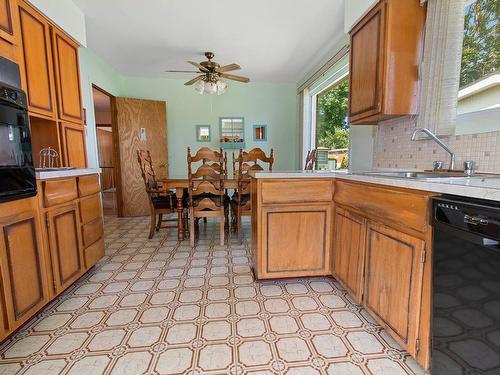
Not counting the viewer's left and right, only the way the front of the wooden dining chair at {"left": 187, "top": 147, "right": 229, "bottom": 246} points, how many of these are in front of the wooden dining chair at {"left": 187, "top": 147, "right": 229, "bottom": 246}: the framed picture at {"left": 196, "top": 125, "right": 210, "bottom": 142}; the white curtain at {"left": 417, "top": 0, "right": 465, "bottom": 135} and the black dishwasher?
1

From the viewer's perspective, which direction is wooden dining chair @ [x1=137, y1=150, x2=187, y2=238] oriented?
to the viewer's right

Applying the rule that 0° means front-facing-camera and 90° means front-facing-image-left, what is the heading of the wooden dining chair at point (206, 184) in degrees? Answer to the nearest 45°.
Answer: approximately 180°

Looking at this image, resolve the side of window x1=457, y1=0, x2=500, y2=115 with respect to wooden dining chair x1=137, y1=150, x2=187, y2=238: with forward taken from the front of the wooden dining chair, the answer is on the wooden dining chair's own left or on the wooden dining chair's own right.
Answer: on the wooden dining chair's own right

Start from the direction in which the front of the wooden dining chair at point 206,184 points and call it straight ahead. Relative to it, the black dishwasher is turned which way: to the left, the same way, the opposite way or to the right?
to the left

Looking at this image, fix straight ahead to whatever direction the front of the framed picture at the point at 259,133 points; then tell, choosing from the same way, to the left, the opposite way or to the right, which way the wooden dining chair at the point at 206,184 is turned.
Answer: the opposite way

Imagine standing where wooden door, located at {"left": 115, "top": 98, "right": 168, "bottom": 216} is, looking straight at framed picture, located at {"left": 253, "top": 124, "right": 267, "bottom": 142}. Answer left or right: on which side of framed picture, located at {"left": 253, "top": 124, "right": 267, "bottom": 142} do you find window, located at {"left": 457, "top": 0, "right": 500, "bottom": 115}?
right

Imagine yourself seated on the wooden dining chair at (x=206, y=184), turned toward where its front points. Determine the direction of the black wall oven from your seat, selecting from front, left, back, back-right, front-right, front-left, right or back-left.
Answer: back-left

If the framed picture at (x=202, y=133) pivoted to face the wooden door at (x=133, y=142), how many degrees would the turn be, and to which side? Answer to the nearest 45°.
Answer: approximately 90° to its right

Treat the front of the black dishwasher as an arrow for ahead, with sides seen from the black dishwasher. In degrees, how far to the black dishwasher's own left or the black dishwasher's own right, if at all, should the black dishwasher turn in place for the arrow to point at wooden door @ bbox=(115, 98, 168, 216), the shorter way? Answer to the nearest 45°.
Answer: approximately 45° to the black dishwasher's own right

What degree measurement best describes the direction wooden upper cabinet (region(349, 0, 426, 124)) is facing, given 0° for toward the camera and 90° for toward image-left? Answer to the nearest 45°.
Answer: approximately 45°

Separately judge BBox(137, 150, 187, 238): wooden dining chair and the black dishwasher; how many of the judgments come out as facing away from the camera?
0

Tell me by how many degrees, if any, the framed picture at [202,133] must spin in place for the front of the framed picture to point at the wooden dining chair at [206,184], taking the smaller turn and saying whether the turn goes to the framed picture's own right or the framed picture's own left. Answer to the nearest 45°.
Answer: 0° — it already faces it

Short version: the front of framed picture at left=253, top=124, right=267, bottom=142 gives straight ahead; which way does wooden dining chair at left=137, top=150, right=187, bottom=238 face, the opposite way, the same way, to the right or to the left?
to the left

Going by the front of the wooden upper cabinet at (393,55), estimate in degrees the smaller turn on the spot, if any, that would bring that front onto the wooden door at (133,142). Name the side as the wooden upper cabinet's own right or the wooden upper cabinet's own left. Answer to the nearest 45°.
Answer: approximately 45° to the wooden upper cabinet's own right

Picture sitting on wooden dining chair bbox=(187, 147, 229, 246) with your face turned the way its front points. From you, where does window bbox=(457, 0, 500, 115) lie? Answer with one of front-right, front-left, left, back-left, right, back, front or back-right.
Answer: back-right

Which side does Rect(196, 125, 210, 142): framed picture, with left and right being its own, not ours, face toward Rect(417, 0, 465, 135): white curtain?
front

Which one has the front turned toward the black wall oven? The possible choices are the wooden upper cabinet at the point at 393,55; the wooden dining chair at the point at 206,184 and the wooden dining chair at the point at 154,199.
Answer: the wooden upper cabinet

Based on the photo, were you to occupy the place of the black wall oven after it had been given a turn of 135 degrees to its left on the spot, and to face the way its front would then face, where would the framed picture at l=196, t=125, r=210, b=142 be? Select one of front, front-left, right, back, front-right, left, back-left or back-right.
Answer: front-right
